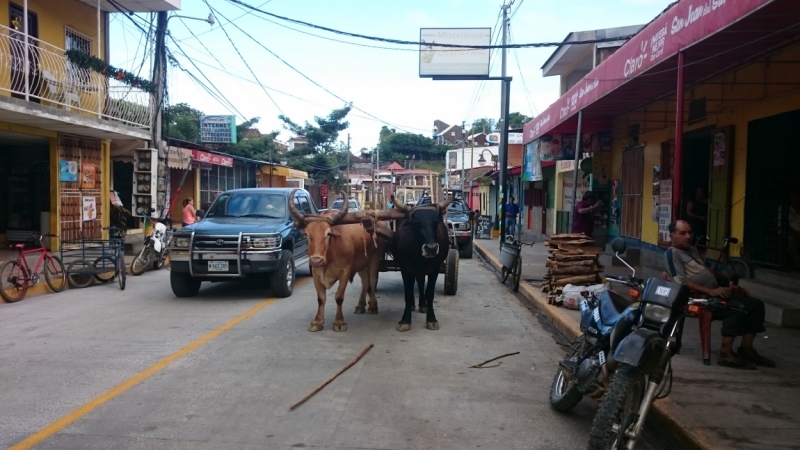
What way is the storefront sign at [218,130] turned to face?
toward the camera

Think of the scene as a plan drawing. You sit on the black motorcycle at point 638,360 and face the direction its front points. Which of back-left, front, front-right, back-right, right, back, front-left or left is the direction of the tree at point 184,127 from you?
back-right

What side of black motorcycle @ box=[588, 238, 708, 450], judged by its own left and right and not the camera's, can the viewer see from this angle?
front

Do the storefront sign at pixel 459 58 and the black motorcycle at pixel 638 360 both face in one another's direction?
no

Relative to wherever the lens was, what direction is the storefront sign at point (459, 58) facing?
facing the viewer

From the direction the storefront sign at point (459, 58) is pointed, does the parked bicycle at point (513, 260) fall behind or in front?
in front

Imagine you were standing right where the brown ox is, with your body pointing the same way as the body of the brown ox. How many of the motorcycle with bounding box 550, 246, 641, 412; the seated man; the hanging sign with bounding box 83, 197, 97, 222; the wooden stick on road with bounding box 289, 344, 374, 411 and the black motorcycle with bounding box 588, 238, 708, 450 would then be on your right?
1

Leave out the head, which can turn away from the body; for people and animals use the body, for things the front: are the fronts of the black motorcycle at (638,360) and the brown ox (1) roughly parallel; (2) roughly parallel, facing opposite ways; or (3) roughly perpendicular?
roughly parallel

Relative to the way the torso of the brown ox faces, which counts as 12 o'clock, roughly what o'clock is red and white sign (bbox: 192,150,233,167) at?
The red and white sign is roughly at 4 o'clock from the brown ox.

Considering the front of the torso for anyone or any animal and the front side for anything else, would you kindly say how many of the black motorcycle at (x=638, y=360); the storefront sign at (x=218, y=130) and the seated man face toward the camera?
2

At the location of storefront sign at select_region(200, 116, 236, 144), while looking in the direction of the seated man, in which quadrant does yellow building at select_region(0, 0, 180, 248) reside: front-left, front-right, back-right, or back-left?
front-right

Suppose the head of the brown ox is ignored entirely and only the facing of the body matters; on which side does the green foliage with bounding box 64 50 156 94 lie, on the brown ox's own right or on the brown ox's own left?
on the brown ox's own right

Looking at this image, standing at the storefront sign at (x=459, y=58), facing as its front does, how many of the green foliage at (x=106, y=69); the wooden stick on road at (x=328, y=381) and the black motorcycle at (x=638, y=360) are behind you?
0

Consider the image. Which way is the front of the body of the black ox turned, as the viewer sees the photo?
toward the camera

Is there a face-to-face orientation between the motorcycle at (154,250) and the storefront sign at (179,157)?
no
